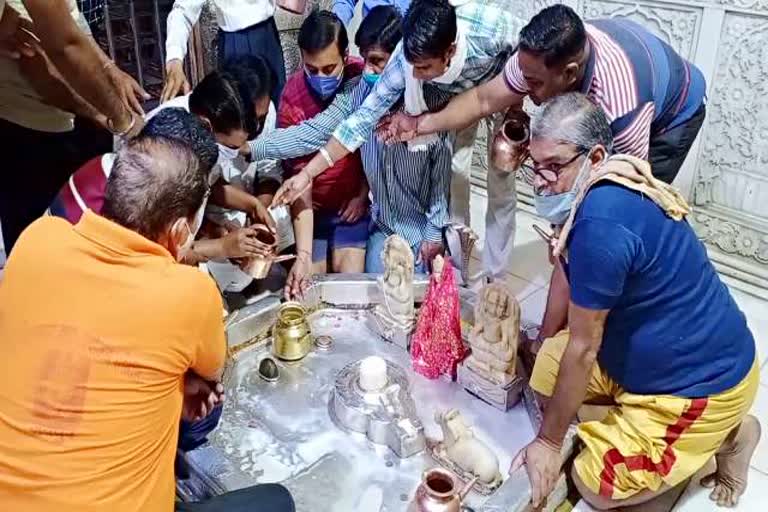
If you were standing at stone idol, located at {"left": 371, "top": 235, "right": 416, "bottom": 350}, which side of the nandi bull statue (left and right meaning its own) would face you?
front

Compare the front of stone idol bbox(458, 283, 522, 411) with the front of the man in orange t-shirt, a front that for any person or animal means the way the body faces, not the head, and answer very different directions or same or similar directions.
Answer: very different directions

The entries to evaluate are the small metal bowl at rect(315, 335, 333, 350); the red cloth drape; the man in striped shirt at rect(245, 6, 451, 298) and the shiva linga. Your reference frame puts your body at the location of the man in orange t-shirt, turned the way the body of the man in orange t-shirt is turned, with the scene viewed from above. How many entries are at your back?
0

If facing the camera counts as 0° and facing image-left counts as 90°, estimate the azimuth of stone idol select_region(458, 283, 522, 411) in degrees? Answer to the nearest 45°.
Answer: approximately 45°

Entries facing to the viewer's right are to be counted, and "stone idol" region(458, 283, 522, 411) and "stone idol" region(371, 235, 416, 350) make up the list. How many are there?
0

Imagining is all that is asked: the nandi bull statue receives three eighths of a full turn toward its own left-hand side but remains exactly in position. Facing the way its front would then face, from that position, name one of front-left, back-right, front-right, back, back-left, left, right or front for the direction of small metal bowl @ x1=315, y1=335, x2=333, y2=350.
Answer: back-right

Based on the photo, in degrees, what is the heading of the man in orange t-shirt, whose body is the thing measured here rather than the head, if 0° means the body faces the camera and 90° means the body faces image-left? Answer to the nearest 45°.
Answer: approximately 225°

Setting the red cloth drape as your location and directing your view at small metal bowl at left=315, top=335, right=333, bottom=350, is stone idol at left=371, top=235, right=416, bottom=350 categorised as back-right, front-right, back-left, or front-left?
front-right

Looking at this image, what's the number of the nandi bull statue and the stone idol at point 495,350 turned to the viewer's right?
0

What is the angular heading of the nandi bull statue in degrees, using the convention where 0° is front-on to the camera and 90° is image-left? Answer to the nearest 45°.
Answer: approximately 135°

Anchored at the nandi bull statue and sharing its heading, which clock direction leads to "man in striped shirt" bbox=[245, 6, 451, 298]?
The man in striped shirt is roughly at 1 o'clock from the nandi bull statue.

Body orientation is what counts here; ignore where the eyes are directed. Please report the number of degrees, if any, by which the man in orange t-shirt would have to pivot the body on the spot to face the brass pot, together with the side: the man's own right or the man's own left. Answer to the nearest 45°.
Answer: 0° — they already face it

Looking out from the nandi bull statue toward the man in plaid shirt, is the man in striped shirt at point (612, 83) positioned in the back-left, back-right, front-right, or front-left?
front-right

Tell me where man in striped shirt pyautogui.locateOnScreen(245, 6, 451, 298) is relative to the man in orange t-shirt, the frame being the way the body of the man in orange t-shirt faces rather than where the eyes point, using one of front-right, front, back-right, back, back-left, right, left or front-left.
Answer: front
